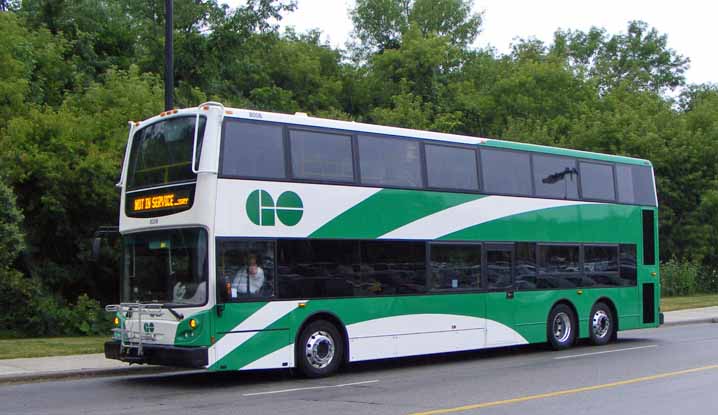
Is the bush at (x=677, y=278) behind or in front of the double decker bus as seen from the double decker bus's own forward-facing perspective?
behind

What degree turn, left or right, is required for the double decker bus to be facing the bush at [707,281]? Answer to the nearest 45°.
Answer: approximately 180°

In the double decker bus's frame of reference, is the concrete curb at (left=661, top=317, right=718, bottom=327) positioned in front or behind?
behind

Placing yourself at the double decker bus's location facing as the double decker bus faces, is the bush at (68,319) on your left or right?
on your right

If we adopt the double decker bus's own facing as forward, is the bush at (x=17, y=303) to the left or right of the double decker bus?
on its right

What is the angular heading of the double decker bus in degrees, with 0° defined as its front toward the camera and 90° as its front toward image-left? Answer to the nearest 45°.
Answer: approximately 45°

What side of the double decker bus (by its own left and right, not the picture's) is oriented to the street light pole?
right
